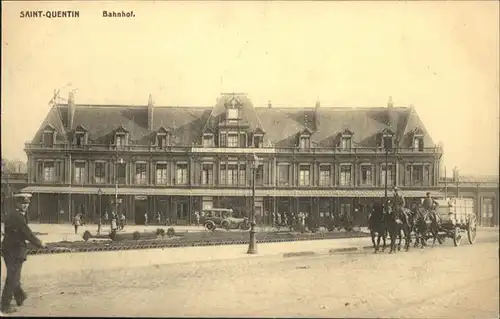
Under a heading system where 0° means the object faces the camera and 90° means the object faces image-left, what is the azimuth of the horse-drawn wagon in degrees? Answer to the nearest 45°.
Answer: approximately 45°

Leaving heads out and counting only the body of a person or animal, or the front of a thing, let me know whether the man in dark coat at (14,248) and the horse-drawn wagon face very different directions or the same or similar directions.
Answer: very different directions

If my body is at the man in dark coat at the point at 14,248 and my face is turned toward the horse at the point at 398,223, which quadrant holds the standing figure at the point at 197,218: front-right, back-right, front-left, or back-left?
front-left

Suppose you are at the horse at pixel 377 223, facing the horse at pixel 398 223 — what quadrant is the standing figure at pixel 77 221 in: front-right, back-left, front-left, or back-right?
back-left

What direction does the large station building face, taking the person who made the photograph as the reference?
facing the viewer

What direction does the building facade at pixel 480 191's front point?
toward the camera

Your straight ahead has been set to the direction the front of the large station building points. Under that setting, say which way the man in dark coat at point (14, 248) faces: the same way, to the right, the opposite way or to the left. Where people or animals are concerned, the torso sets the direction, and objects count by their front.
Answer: to the left

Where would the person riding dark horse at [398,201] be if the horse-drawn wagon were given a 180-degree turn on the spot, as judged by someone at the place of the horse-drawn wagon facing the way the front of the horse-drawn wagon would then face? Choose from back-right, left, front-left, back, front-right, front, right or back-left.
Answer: back

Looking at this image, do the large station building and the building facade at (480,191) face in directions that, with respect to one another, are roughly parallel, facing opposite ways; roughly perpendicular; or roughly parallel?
roughly parallel

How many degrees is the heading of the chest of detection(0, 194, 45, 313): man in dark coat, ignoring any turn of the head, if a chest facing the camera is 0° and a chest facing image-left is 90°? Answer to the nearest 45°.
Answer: approximately 270°
